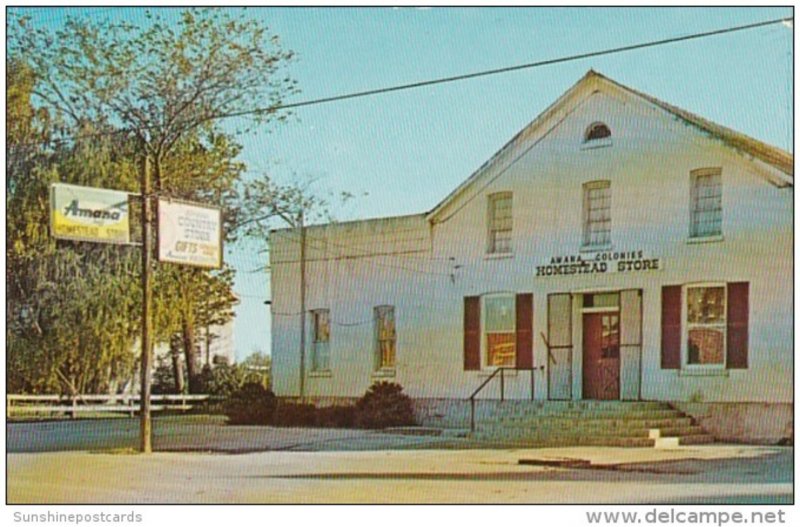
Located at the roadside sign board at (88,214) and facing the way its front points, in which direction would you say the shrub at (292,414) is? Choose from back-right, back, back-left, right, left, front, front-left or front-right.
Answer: left

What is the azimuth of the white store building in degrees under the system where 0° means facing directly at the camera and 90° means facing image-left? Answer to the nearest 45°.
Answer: approximately 45°

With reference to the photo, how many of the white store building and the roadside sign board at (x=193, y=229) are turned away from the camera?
0

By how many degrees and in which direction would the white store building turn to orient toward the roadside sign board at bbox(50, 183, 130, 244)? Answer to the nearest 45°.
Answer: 0° — it already faces it

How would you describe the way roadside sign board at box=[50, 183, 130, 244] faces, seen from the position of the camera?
facing the viewer and to the right of the viewer

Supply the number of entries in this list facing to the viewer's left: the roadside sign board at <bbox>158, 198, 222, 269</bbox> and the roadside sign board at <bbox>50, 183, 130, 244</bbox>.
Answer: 0

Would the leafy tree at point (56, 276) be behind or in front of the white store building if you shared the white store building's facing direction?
in front
